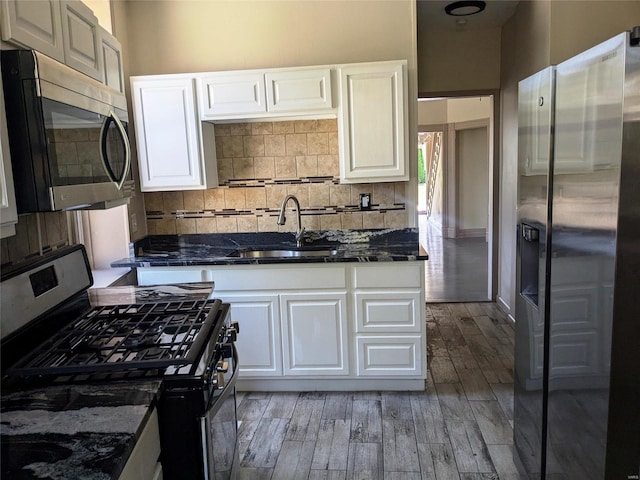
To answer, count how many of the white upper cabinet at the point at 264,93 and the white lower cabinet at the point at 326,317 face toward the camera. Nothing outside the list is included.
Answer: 2

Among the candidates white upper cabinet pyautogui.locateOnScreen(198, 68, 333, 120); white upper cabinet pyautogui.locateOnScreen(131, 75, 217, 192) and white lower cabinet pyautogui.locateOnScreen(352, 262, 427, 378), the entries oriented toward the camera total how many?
3

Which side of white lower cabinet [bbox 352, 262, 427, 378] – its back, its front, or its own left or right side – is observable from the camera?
front

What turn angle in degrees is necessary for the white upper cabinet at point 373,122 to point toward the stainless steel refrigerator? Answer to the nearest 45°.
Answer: approximately 45° to its left

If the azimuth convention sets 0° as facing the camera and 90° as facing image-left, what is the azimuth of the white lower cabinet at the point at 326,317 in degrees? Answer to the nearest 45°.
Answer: approximately 0°

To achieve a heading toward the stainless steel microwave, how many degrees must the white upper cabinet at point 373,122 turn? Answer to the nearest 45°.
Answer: approximately 45° to its right

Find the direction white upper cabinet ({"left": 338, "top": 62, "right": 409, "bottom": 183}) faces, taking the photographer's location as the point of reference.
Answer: facing the viewer

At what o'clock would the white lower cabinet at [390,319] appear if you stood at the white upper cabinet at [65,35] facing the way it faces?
The white lower cabinet is roughly at 10 o'clock from the white upper cabinet.

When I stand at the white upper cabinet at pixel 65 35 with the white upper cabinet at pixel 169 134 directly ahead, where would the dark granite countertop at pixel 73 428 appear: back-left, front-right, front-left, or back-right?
back-right

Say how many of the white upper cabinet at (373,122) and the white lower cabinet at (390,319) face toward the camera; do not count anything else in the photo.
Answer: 2

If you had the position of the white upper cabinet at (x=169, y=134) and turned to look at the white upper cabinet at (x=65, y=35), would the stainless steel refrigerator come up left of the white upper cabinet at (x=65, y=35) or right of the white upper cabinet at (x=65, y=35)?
left

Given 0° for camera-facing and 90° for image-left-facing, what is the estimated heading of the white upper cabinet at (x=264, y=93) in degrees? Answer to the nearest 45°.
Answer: approximately 0°

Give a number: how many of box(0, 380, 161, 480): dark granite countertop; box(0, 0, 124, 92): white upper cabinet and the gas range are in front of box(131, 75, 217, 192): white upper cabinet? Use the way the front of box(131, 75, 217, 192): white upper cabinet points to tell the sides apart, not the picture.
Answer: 3

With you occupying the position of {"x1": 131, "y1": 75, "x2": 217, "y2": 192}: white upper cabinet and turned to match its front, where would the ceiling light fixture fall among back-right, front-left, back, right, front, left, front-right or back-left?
left

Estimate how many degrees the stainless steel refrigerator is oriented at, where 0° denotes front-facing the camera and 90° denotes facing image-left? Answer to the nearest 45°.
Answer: approximately 45°

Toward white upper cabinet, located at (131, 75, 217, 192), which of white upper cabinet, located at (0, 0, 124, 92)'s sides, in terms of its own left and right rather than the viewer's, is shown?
left

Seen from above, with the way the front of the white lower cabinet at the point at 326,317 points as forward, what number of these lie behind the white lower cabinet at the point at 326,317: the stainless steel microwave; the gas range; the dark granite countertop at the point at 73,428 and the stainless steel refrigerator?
0

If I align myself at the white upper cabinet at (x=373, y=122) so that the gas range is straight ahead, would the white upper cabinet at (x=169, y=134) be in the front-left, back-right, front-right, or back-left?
front-right

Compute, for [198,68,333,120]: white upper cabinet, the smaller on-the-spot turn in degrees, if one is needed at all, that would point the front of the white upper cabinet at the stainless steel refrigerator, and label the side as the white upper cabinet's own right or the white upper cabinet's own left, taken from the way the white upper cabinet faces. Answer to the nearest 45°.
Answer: approximately 45° to the white upper cabinet's own left
